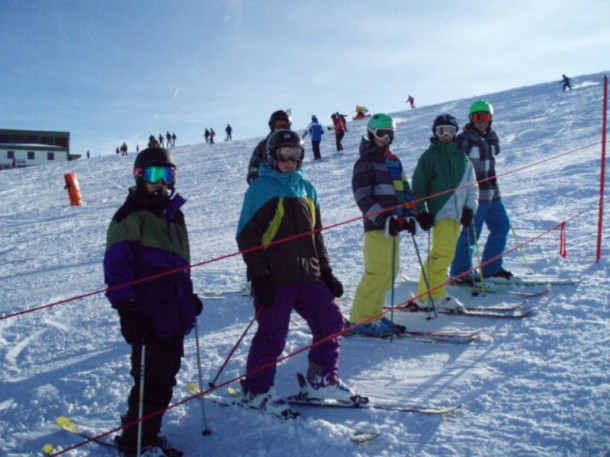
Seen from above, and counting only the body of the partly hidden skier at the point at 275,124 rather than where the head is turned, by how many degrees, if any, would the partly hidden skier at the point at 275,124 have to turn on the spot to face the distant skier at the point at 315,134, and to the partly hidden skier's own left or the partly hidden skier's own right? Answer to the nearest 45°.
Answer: approximately 135° to the partly hidden skier's own left

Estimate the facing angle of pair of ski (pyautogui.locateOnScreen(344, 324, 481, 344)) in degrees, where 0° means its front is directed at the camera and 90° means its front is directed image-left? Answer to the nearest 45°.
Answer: approximately 270°

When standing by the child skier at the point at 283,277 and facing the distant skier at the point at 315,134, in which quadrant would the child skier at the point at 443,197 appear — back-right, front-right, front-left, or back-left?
front-right

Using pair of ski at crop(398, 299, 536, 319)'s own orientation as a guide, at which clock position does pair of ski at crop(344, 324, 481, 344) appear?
pair of ski at crop(344, 324, 481, 344) is roughly at 4 o'clock from pair of ski at crop(398, 299, 536, 319).

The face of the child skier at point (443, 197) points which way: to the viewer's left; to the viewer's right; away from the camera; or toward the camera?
toward the camera

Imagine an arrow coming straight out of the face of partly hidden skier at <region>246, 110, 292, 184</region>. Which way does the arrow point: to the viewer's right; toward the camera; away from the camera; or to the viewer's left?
toward the camera

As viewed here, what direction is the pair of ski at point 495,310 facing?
to the viewer's right

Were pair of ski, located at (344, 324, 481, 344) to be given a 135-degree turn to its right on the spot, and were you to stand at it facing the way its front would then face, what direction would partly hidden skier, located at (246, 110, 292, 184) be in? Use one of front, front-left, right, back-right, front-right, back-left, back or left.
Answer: right

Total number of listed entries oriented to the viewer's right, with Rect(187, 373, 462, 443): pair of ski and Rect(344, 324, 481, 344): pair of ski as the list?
2

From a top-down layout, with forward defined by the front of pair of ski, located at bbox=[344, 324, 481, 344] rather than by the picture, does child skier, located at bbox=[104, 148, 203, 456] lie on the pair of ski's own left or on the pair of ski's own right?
on the pair of ski's own right

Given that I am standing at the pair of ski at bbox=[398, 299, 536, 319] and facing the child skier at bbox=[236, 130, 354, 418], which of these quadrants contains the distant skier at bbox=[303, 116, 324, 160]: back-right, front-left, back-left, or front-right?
back-right

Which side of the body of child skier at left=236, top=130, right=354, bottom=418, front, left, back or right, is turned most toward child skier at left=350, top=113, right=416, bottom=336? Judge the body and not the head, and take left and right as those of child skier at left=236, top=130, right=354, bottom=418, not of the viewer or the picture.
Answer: left

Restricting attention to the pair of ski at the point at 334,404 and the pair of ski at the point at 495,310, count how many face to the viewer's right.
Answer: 2

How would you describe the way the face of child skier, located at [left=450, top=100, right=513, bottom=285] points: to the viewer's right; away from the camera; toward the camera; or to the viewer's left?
toward the camera
